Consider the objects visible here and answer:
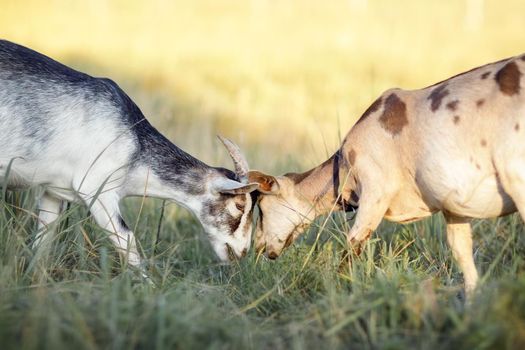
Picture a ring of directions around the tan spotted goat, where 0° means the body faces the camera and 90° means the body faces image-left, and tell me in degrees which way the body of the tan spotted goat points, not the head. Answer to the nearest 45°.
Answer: approximately 90°
